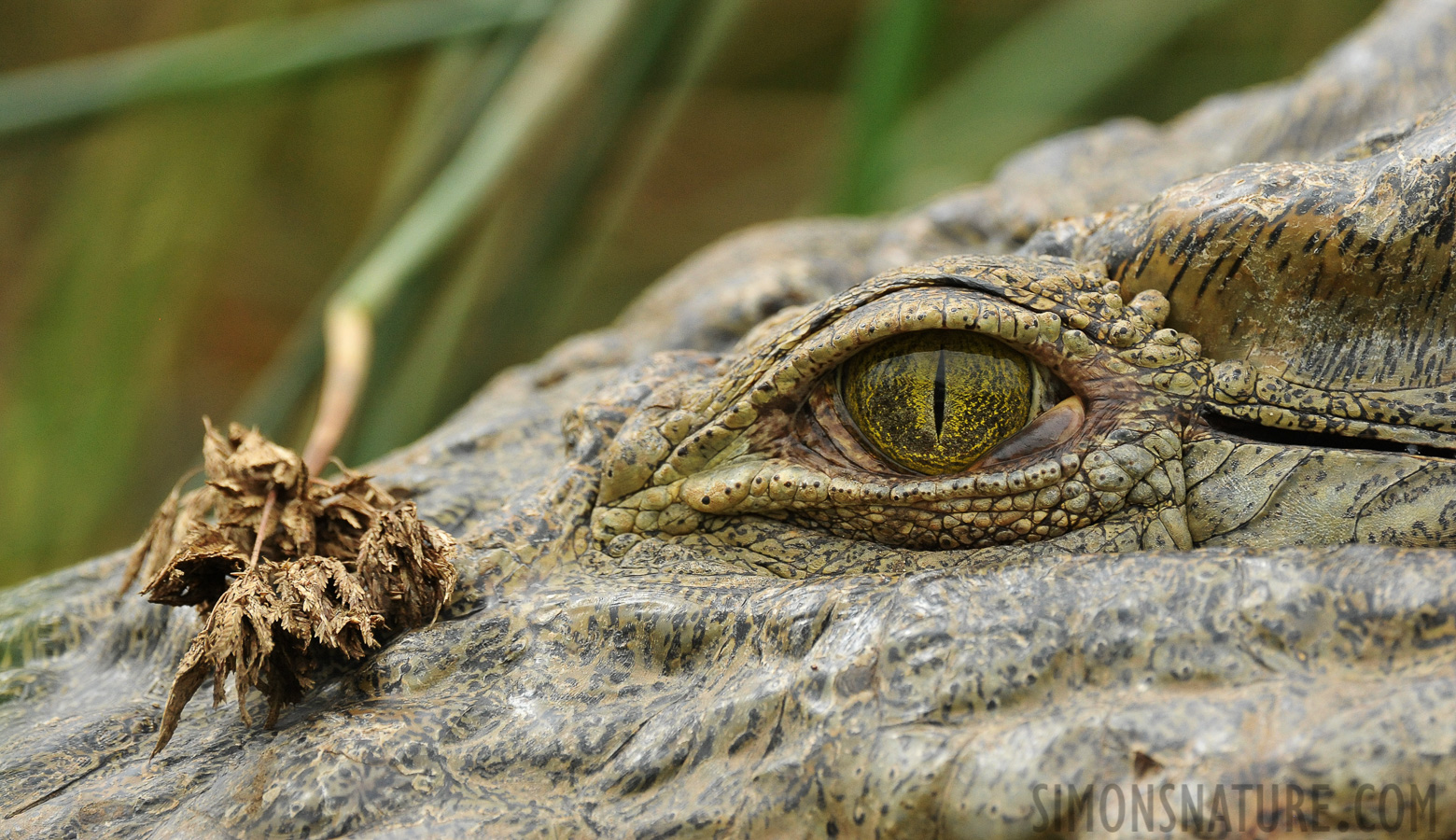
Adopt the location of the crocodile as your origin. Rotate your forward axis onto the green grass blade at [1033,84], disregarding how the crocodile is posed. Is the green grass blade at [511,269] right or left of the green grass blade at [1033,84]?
left

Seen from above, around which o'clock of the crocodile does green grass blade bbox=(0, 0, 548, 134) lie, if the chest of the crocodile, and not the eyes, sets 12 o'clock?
The green grass blade is roughly at 2 o'clock from the crocodile.

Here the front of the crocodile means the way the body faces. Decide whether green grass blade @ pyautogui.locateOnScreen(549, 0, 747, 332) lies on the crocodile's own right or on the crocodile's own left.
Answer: on the crocodile's own right

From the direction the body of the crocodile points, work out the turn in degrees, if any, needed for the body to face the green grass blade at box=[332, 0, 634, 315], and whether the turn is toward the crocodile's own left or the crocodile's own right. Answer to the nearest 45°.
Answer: approximately 90° to the crocodile's own right

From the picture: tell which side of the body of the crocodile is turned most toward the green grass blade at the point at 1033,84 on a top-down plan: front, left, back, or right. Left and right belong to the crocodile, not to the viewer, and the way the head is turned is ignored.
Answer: right

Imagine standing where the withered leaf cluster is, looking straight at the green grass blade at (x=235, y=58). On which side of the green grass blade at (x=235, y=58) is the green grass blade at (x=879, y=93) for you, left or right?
right

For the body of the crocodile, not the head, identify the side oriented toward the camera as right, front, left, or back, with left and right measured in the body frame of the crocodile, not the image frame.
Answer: left
